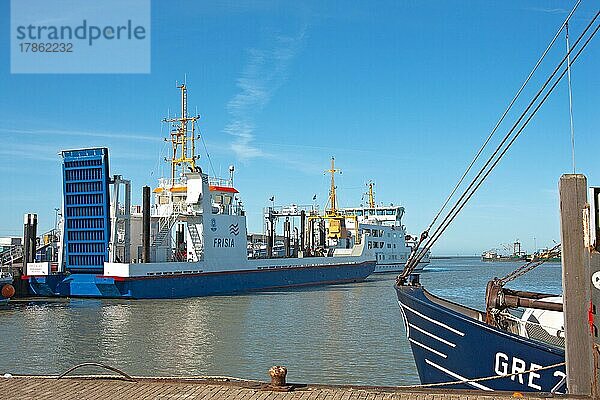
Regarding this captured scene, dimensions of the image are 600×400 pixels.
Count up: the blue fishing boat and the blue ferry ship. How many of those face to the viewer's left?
1

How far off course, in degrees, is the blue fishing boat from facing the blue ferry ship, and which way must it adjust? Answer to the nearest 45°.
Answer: approximately 45° to its right

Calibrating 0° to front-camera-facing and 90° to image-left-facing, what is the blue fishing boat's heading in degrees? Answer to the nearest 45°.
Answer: approximately 90°
